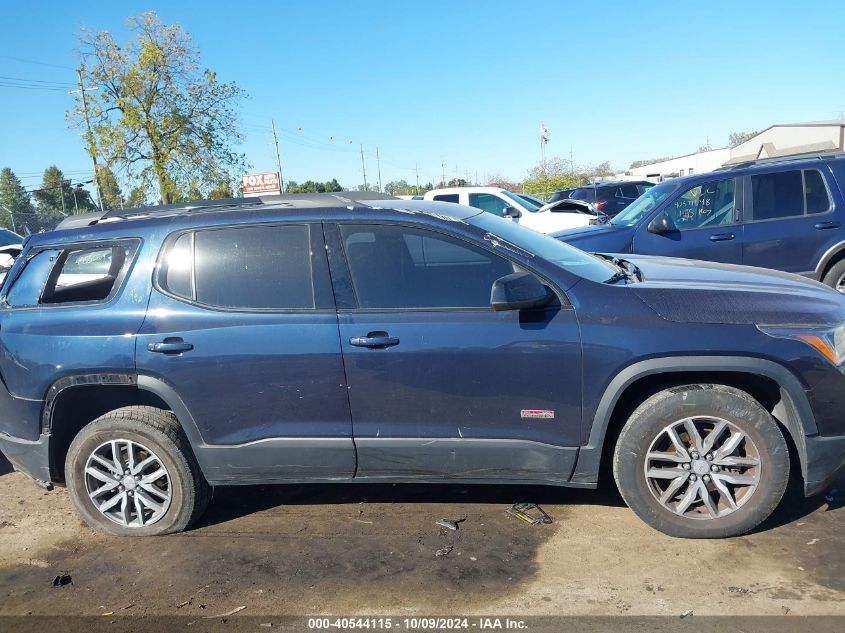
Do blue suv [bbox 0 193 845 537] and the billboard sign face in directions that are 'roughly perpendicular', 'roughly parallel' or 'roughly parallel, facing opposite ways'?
roughly perpendicular

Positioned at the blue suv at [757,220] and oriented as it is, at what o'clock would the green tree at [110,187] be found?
The green tree is roughly at 1 o'clock from the blue suv.

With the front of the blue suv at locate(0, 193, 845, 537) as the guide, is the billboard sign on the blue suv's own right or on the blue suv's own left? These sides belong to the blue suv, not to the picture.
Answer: on the blue suv's own left

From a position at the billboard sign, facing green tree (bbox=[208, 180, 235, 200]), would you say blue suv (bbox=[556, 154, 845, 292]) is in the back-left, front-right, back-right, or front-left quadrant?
back-left

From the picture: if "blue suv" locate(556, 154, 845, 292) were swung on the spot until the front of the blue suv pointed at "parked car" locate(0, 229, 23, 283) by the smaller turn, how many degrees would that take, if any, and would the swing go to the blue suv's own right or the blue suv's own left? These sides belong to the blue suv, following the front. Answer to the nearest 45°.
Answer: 0° — it already faces it

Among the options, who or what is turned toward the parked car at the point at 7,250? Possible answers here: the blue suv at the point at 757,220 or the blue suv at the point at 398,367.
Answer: the blue suv at the point at 757,220

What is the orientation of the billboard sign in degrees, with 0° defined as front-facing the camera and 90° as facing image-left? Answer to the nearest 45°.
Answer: approximately 0°

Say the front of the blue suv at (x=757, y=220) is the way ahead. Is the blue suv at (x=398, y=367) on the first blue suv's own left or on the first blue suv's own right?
on the first blue suv's own left

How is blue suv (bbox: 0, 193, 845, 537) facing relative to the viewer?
to the viewer's right

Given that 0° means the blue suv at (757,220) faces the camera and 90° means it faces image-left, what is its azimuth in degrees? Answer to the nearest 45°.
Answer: approximately 90°

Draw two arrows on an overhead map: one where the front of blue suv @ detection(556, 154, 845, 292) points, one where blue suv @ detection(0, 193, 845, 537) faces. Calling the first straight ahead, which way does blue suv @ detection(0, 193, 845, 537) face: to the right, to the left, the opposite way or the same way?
the opposite way

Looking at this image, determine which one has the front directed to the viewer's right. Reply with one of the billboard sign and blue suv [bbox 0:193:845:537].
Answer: the blue suv

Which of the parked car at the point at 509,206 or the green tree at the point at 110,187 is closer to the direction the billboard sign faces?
the parked car
